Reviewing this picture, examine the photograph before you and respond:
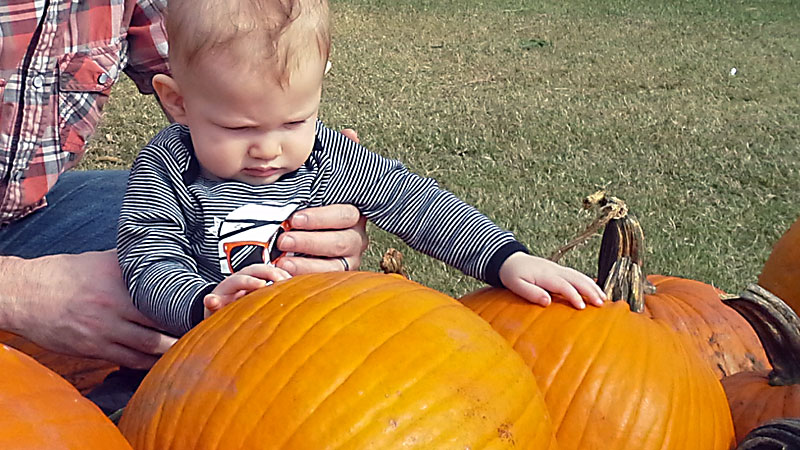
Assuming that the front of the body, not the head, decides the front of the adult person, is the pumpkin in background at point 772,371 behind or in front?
in front

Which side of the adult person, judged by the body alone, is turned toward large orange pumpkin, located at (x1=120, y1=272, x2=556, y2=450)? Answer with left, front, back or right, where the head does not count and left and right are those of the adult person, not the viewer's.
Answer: front

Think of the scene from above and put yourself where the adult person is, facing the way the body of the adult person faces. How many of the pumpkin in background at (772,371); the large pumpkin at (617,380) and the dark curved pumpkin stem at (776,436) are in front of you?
3

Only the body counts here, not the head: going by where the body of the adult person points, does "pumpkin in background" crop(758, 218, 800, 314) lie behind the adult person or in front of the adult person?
in front

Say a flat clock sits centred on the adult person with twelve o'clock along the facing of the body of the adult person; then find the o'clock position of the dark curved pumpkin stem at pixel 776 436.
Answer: The dark curved pumpkin stem is roughly at 12 o'clock from the adult person.

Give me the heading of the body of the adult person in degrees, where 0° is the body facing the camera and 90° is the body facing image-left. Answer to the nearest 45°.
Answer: approximately 315°

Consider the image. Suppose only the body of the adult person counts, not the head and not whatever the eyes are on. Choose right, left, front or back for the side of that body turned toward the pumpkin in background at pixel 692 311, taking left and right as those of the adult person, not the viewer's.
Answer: front
